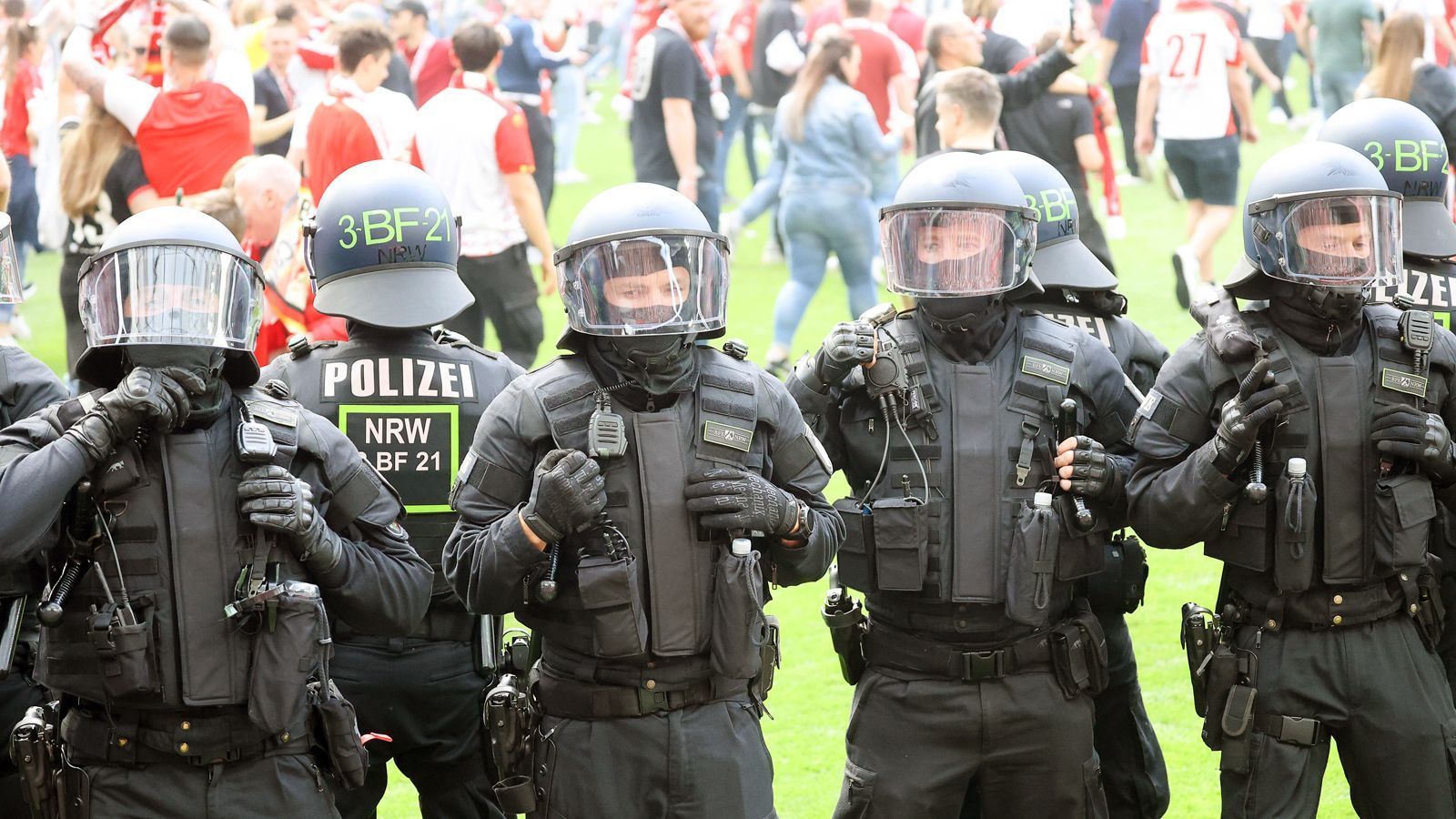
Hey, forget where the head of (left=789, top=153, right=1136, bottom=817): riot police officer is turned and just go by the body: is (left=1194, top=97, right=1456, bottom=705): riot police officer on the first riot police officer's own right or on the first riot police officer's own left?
on the first riot police officer's own left

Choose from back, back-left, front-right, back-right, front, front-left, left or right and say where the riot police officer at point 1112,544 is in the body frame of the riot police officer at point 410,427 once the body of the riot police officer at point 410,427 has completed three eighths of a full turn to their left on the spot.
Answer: back-left

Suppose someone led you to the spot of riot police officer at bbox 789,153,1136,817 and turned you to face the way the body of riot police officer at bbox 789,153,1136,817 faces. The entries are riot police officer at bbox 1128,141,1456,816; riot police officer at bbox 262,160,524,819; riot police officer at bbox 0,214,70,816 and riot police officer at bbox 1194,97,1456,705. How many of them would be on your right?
2

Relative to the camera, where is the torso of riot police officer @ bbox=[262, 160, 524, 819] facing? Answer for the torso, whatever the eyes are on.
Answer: away from the camera

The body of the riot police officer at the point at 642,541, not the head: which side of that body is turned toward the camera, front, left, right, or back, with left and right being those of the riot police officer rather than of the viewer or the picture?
front

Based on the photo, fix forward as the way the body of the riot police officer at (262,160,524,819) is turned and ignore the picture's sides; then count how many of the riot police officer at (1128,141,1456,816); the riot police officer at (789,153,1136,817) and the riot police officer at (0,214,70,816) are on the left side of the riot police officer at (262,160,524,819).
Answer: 1

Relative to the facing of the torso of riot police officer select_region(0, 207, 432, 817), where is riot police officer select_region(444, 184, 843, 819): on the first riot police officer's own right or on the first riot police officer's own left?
on the first riot police officer's own left

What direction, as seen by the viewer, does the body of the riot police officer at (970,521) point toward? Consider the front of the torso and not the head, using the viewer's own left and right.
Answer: facing the viewer

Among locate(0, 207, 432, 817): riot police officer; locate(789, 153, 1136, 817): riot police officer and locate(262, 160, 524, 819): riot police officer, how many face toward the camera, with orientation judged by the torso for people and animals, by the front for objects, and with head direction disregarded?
2

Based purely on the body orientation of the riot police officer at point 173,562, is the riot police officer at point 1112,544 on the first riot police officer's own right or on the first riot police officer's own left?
on the first riot police officer's own left

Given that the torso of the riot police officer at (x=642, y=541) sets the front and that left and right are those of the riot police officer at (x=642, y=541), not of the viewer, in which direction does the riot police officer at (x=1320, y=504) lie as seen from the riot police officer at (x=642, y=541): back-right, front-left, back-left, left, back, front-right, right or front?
left

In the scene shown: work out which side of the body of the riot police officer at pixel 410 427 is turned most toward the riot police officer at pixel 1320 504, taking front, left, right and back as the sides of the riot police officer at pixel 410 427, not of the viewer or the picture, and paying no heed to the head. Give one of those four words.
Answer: right

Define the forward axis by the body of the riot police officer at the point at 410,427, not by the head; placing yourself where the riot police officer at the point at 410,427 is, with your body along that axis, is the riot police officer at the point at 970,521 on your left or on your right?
on your right

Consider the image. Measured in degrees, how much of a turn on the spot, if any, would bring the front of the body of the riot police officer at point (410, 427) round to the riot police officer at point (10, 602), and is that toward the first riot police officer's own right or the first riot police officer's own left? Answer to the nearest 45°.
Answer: approximately 90° to the first riot police officer's own left
